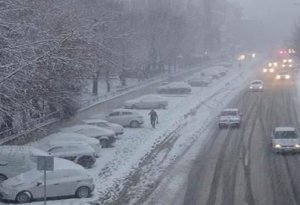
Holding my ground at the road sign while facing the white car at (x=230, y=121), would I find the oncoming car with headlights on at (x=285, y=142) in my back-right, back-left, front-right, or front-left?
front-right

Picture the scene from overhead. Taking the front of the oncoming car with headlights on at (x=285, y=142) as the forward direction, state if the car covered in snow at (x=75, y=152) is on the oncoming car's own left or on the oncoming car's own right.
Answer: on the oncoming car's own right

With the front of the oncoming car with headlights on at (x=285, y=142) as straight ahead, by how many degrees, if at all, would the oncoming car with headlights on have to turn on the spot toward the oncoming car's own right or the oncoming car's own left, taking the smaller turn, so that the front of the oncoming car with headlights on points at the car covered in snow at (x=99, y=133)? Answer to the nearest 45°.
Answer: approximately 90° to the oncoming car's own right

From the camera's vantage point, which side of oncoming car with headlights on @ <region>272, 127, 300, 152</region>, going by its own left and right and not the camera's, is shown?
front

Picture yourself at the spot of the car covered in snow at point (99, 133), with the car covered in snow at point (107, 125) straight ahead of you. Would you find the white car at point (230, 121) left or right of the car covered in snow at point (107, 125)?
right

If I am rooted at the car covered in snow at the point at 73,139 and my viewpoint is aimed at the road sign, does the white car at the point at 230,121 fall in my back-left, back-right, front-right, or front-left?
back-left

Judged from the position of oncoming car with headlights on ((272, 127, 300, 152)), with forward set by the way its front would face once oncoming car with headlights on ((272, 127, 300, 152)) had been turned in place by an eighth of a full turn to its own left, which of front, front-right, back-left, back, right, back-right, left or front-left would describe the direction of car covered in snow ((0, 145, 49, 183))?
right

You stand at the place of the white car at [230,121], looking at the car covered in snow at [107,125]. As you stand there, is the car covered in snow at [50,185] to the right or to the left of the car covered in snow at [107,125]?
left
